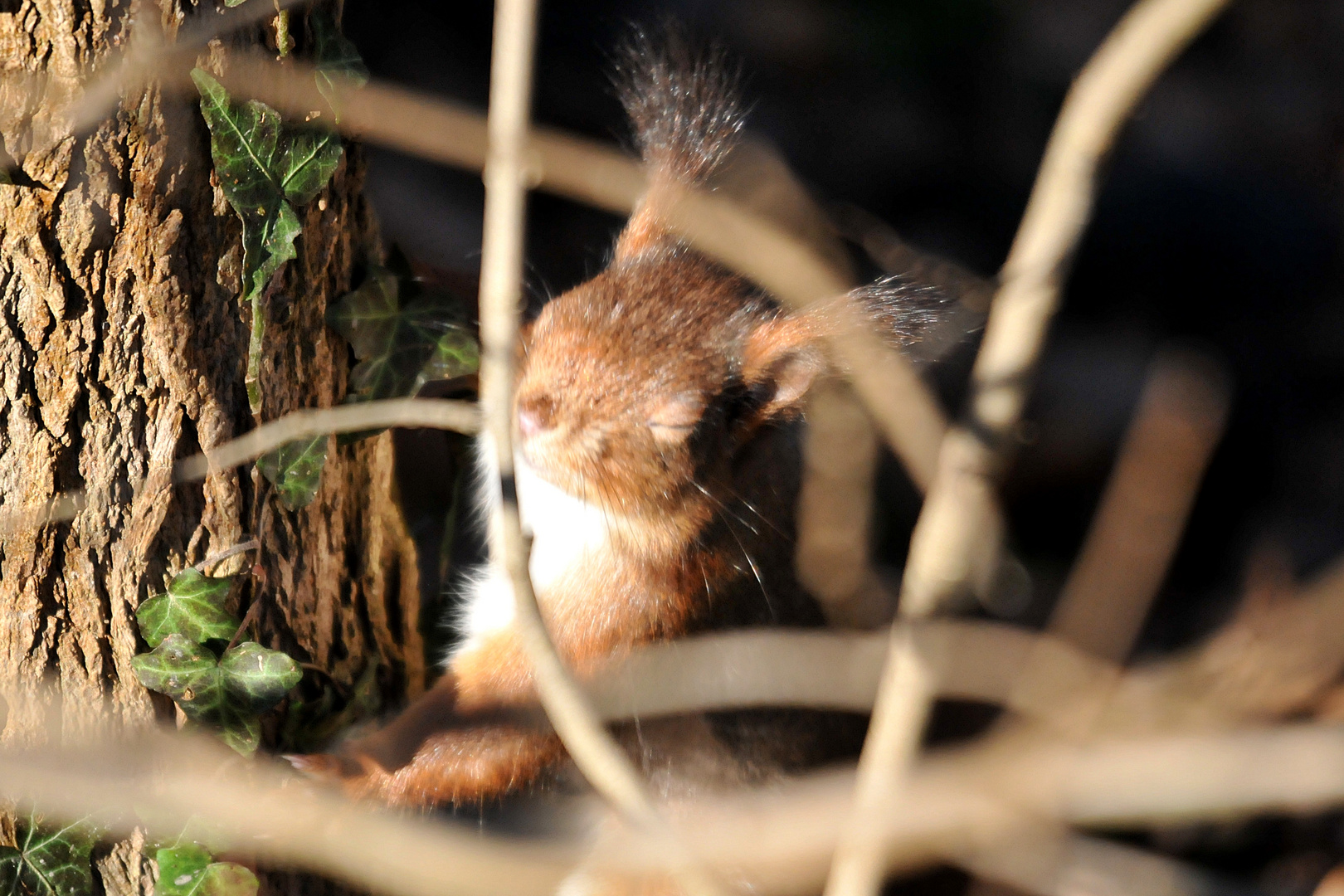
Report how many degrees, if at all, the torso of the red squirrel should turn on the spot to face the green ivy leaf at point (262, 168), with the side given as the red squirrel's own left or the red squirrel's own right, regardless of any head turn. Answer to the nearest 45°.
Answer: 0° — it already faces it

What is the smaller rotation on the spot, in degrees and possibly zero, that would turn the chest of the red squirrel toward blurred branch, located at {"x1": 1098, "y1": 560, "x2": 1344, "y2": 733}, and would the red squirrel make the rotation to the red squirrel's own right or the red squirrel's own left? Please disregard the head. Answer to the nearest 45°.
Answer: approximately 180°

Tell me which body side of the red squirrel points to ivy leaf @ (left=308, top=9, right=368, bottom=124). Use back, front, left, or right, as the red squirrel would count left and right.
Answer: front

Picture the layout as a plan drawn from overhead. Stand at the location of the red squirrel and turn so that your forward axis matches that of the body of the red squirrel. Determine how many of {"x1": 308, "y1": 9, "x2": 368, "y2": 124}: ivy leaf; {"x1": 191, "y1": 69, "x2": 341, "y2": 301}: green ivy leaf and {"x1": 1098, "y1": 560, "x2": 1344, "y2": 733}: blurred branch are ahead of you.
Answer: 2

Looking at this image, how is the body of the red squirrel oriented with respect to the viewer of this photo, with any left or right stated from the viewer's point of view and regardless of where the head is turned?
facing the viewer and to the left of the viewer

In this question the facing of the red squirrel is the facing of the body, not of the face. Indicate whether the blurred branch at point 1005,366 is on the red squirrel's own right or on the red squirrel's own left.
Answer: on the red squirrel's own left

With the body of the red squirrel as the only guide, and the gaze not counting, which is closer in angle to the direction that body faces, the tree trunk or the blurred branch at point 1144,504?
the tree trunk
